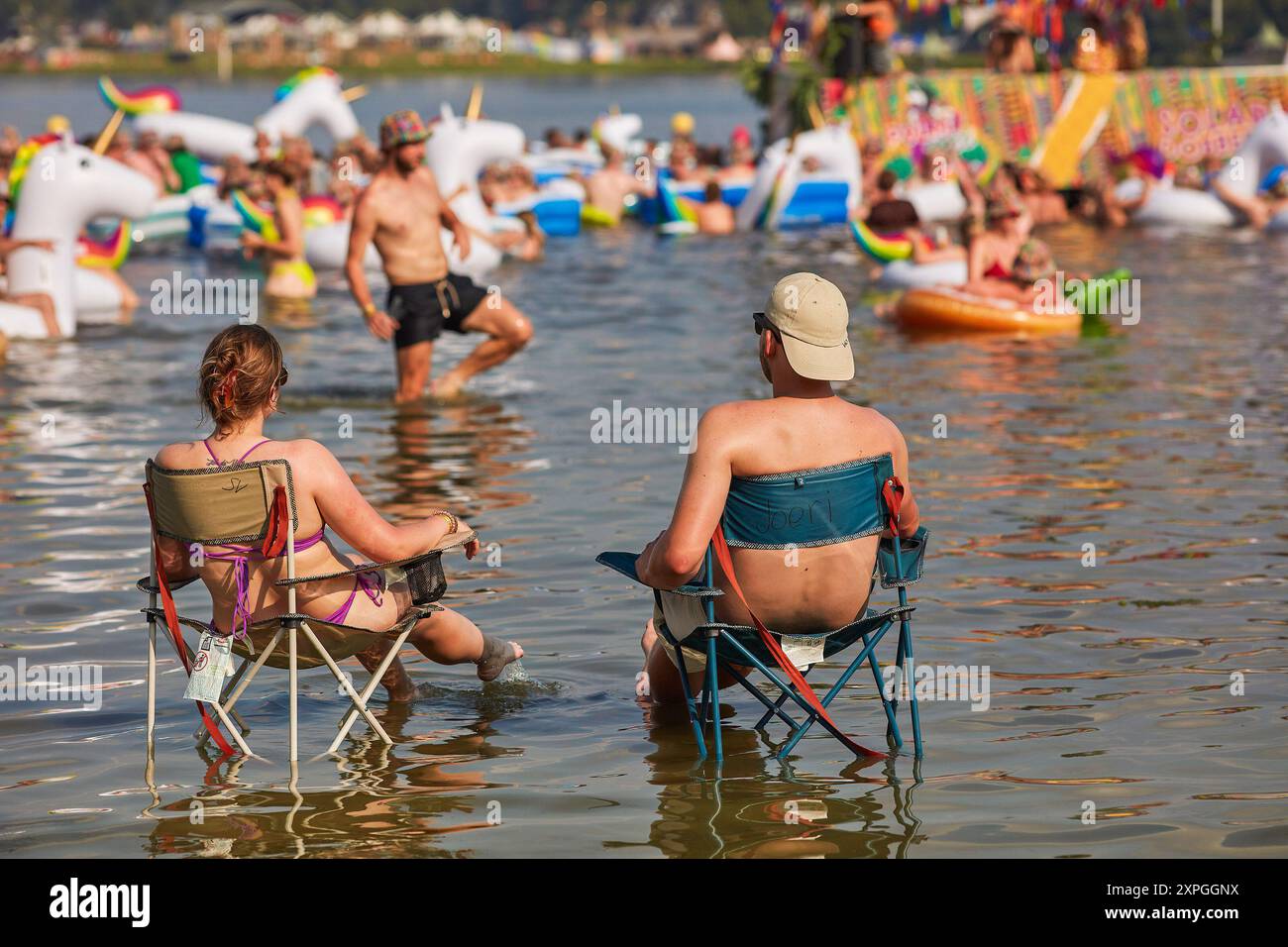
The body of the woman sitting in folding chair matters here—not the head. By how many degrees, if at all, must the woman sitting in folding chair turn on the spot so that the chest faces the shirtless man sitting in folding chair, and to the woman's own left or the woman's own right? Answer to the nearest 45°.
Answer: approximately 45° to the woman's own right

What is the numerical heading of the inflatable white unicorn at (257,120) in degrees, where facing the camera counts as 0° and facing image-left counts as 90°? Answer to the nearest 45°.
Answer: approximately 270°

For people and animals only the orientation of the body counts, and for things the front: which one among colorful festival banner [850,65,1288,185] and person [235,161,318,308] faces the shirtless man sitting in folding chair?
the colorful festival banner

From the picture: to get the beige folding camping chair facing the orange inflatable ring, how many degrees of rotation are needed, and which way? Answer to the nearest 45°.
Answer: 0° — it already faces it

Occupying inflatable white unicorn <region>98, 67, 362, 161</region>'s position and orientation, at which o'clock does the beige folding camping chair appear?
The beige folding camping chair is roughly at 3 o'clock from the inflatable white unicorn.

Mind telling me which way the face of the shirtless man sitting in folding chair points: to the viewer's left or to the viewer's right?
to the viewer's left

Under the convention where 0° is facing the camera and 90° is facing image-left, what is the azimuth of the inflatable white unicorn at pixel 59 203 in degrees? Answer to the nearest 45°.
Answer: approximately 270°
